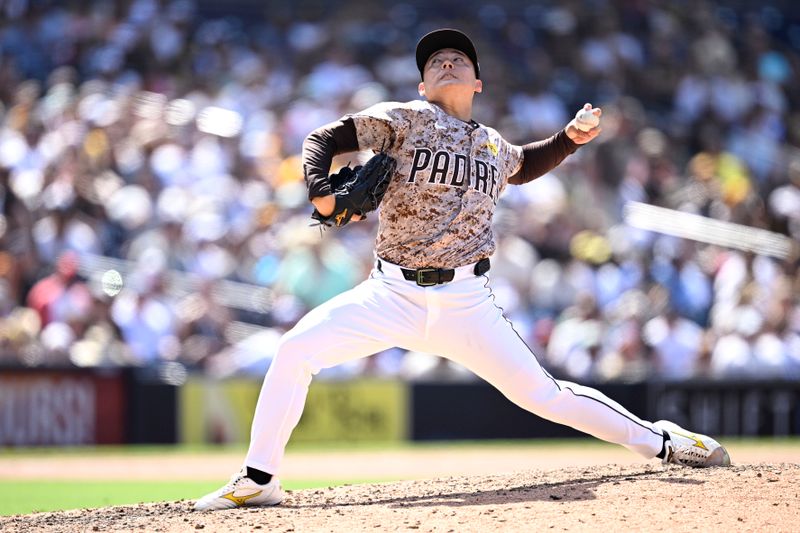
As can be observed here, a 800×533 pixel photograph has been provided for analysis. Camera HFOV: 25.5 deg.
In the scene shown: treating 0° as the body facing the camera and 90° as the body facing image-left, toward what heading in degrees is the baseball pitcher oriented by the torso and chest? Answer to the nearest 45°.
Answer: approximately 0°

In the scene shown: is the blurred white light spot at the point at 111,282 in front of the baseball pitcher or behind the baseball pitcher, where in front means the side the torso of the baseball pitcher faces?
behind
